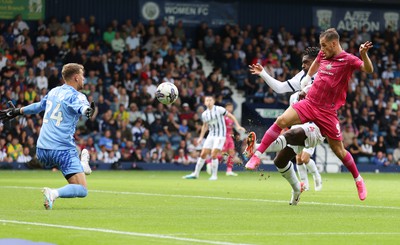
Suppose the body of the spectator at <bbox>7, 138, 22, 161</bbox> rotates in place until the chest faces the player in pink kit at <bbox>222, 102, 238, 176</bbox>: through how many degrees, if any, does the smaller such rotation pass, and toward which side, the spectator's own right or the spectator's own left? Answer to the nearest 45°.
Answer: approximately 90° to the spectator's own left

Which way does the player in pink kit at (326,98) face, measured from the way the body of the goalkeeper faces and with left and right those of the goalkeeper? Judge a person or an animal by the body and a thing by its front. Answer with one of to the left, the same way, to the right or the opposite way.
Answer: the opposite way

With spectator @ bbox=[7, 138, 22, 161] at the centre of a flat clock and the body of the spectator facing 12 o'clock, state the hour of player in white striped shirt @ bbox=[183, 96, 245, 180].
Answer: The player in white striped shirt is roughly at 10 o'clock from the spectator.

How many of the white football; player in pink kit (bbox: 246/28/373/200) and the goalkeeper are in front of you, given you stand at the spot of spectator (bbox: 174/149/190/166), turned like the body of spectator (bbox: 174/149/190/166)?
3

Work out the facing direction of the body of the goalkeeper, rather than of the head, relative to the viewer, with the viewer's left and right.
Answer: facing away from the viewer and to the right of the viewer

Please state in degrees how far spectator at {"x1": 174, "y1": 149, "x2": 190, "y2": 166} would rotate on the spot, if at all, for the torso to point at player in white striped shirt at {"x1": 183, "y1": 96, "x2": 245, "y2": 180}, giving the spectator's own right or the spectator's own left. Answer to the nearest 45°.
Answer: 0° — they already face them

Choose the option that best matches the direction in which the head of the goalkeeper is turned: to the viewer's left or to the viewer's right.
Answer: to the viewer's right

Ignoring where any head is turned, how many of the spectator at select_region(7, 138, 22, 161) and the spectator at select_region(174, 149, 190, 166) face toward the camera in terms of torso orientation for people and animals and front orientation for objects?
2

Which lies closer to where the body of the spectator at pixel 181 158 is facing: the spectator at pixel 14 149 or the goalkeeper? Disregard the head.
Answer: the goalkeeper

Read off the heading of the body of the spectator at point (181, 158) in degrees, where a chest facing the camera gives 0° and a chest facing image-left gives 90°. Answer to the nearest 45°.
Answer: approximately 0°
